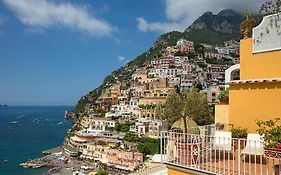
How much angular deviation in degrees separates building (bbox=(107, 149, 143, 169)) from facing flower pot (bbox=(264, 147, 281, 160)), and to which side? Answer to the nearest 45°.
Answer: approximately 45° to its left

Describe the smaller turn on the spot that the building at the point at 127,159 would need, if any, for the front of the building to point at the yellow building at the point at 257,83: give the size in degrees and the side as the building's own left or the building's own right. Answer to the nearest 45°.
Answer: approximately 45° to the building's own left

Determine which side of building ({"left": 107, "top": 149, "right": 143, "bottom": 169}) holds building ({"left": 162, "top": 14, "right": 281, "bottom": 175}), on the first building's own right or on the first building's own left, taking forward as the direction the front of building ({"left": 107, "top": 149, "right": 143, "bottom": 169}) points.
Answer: on the first building's own left

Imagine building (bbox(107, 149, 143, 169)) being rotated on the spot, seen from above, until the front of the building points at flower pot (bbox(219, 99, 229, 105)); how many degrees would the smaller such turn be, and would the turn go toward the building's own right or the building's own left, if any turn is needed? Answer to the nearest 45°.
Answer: approximately 45° to the building's own left

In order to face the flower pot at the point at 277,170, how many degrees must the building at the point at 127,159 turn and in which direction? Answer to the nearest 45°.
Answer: approximately 45° to its left

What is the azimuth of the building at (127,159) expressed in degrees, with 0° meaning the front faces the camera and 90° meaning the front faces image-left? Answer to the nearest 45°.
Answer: approximately 45°
